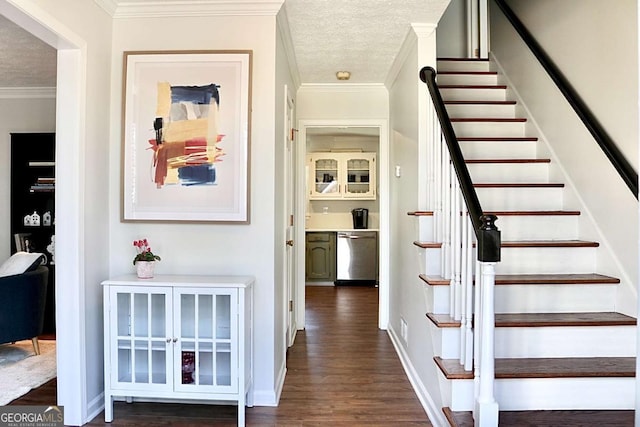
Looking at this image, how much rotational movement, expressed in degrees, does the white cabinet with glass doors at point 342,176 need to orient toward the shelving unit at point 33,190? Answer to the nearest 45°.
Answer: approximately 45° to its right

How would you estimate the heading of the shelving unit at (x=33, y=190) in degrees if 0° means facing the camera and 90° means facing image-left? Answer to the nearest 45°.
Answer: approximately 0°

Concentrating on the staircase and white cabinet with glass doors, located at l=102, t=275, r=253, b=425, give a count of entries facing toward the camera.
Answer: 2

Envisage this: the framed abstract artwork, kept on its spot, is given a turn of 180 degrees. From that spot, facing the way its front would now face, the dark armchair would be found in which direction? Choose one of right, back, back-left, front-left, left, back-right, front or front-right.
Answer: front-left

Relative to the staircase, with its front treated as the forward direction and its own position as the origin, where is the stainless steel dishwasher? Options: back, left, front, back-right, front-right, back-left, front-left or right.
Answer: back-right

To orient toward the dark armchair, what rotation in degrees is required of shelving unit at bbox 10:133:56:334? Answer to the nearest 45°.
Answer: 0° — it already faces it

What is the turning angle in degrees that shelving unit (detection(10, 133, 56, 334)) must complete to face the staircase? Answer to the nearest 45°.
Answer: approximately 45° to its left

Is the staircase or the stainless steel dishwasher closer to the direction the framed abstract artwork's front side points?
the staircase

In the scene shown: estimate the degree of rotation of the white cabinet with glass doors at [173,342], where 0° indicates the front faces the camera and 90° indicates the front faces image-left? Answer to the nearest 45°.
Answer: approximately 0°
